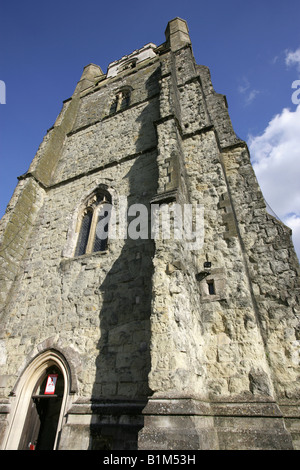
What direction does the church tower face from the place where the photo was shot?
facing the viewer and to the left of the viewer
